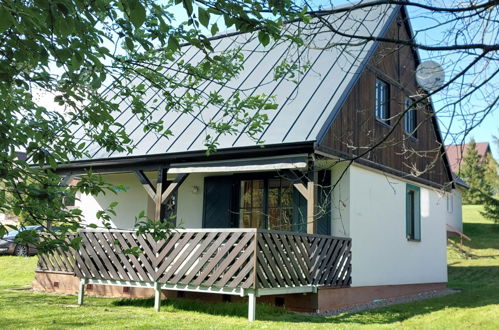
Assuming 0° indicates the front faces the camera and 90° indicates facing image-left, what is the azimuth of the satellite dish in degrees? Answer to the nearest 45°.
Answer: approximately 0°

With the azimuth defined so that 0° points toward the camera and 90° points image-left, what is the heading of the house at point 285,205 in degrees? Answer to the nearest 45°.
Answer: approximately 45°

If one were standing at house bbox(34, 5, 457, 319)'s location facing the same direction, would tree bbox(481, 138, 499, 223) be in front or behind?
behind
